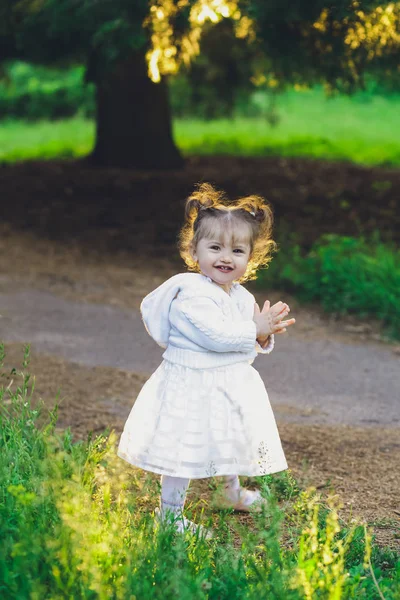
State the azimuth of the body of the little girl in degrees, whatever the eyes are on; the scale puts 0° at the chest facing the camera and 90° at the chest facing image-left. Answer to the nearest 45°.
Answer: approximately 315°

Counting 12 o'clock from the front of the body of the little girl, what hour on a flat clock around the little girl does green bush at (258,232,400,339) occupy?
The green bush is roughly at 8 o'clock from the little girl.
